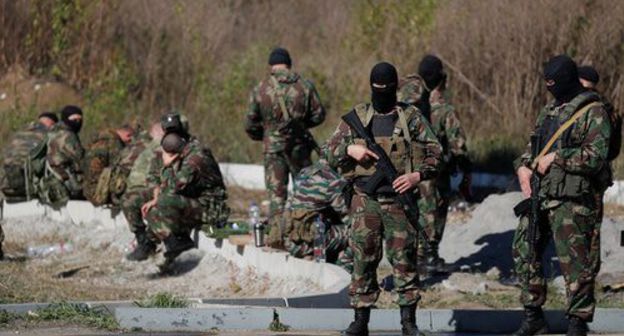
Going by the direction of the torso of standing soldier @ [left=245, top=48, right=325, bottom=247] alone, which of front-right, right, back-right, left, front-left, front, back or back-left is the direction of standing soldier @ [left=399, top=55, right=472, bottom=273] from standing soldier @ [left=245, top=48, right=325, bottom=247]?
back-right

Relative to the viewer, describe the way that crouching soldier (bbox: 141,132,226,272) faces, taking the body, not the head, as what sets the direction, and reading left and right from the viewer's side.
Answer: facing to the left of the viewer

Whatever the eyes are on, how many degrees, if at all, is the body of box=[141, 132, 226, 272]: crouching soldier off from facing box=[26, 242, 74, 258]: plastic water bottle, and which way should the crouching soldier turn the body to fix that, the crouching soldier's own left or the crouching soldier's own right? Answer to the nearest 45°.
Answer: approximately 45° to the crouching soldier's own right

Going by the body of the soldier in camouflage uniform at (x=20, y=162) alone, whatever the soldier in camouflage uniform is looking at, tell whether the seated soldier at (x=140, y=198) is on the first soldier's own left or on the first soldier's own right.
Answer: on the first soldier's own right

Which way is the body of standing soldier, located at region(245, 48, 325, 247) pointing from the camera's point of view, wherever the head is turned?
away from the camera

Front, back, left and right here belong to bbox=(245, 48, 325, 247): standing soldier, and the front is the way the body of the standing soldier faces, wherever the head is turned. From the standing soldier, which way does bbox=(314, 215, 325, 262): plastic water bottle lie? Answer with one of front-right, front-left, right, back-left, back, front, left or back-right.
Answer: back

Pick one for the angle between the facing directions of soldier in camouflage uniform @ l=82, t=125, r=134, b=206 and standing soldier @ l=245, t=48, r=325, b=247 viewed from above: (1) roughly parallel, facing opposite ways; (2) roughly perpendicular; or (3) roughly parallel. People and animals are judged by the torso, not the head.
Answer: roughly perpendicular

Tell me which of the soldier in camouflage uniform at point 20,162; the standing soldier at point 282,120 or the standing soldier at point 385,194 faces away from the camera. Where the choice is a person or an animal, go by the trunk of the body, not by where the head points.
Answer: the standing soldier at point 282,120
